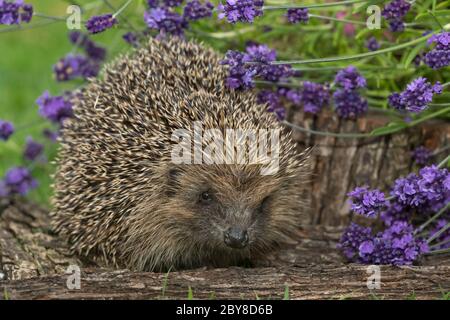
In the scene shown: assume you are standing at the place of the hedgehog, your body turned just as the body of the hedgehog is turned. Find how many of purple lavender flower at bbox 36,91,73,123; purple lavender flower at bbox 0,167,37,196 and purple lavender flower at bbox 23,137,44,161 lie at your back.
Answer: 3

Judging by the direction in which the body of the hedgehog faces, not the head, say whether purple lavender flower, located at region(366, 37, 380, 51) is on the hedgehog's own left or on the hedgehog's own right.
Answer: on the hedgehog's own left

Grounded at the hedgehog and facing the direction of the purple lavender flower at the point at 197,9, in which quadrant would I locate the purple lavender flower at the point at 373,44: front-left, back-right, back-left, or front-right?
front-right

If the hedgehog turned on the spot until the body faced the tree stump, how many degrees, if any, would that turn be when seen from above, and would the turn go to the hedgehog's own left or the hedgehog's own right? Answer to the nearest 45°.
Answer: approximately 90° to the hedgehog's own left

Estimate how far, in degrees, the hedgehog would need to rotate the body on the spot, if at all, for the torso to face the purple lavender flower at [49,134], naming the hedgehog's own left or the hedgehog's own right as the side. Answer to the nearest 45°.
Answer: approximately 180°

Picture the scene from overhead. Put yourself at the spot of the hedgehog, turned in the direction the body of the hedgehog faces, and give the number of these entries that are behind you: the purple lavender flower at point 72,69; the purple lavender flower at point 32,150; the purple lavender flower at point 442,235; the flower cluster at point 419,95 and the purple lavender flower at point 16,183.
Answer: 3

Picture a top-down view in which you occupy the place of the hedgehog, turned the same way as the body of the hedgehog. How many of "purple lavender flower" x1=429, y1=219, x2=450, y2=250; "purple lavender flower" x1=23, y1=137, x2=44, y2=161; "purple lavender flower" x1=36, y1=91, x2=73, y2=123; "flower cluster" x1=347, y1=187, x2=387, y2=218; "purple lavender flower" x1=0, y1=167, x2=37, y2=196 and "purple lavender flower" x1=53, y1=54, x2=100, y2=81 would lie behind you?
4

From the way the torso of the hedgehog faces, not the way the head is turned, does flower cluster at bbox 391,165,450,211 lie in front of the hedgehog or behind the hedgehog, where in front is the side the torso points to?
in front

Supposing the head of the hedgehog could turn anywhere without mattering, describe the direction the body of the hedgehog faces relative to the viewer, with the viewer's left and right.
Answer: facing the viewer and to the right of the viewer

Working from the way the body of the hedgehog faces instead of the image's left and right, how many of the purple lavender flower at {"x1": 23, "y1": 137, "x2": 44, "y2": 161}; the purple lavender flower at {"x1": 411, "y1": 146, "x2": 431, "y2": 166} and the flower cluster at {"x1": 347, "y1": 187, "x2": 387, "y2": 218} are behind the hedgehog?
1
